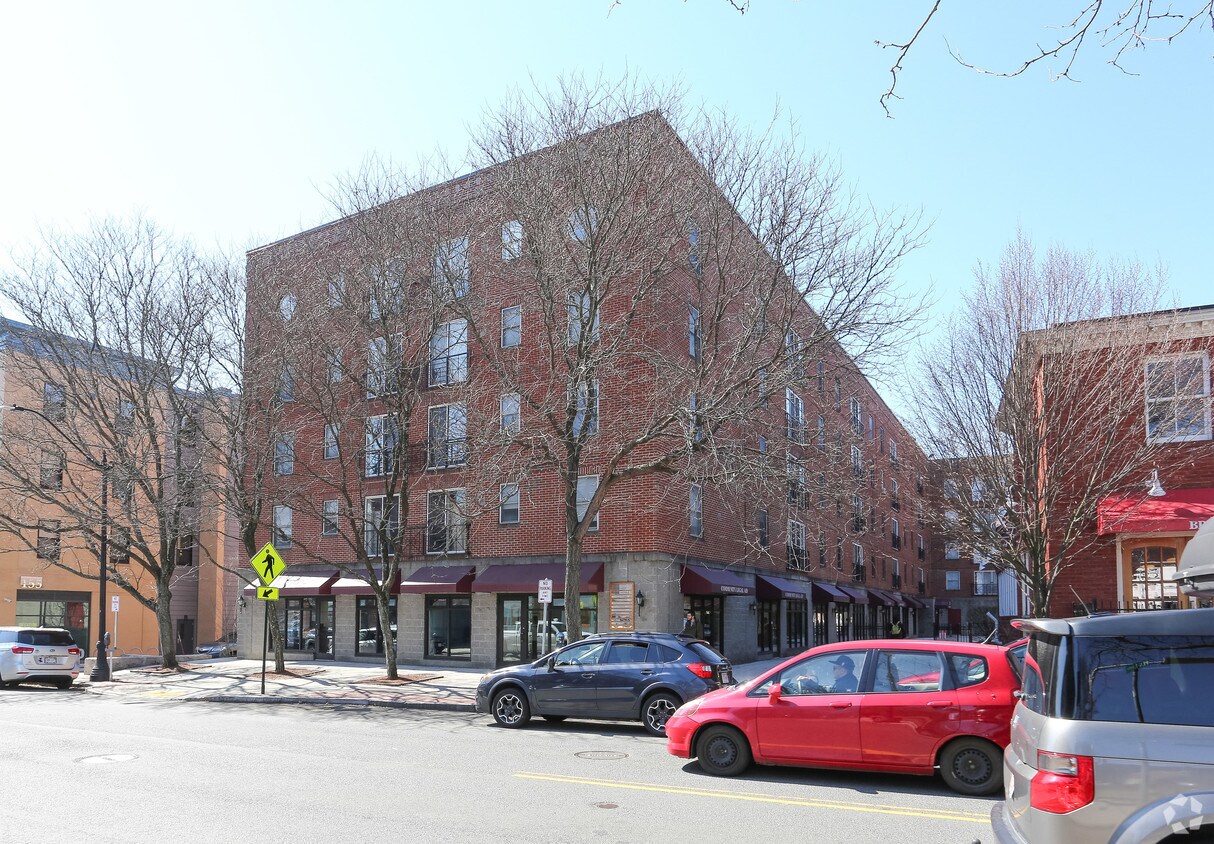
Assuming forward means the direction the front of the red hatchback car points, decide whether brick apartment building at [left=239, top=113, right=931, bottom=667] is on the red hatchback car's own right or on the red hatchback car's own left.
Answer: on the red hatchback car's own right

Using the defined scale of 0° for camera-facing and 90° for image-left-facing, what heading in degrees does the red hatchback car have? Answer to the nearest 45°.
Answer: approximately 90°

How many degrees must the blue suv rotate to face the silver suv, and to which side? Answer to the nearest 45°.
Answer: approximately 90° to its left

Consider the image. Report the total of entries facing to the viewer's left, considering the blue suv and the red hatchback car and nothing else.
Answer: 2

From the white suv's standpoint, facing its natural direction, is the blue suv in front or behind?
behind

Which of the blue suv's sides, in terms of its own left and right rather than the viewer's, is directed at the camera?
left

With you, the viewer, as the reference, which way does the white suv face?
facing away from the viewer and to the left of the viewer

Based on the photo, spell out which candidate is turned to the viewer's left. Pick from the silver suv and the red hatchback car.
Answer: the red hatchback car
